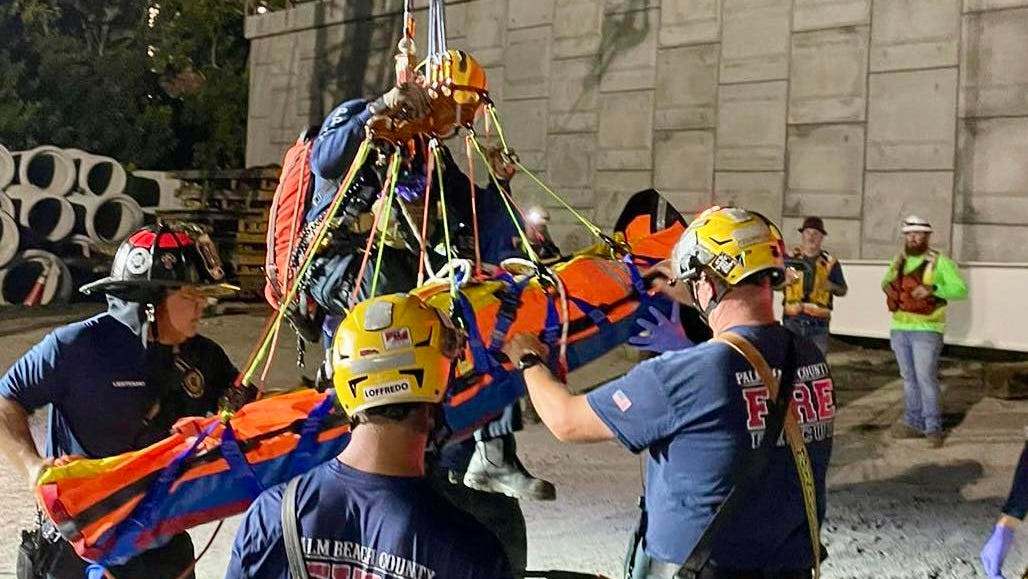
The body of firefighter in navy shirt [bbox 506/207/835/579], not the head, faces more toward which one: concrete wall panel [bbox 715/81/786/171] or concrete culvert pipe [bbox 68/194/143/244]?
the concrete culvert pipe

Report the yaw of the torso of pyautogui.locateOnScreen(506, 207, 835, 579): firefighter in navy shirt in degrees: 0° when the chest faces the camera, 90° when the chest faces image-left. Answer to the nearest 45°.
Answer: approximately 135°

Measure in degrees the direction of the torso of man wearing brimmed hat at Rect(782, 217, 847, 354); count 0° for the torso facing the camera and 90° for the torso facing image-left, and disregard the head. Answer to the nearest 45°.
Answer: approximately 0°

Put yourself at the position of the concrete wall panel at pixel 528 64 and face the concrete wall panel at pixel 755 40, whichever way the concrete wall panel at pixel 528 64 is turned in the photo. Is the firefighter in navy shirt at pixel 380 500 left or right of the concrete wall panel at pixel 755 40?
right

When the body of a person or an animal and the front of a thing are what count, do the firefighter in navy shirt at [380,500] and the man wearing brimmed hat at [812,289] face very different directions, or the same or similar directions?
very different directions

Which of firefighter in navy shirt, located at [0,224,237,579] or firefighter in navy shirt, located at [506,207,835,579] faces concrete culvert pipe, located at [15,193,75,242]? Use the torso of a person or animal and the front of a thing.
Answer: firefighter in navy shirt, located at [506,207,835,579]

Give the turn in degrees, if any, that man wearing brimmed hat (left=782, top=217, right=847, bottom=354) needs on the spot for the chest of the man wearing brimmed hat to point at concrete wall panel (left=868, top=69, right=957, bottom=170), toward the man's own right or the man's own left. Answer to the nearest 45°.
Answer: approximately 135° to the man's own left

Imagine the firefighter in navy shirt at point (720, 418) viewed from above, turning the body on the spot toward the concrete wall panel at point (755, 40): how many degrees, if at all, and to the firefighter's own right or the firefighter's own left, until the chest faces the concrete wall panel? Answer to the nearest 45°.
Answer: approximately 45° to the firefighter's own right

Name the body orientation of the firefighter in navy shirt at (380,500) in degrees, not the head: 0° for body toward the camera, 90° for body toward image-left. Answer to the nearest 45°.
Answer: approximately 180°

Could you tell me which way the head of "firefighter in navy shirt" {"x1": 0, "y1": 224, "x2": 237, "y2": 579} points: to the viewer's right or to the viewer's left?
to the viewer's right

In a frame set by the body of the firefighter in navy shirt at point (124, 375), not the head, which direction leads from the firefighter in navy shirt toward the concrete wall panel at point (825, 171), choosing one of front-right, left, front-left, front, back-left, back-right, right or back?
left

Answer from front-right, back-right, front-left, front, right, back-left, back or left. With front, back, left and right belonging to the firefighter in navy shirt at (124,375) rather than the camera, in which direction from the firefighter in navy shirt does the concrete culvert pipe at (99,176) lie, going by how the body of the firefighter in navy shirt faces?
back-left

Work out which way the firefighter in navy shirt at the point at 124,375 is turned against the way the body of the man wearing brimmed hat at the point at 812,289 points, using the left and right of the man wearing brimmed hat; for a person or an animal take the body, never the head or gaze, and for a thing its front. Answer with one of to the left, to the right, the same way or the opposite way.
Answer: to the left

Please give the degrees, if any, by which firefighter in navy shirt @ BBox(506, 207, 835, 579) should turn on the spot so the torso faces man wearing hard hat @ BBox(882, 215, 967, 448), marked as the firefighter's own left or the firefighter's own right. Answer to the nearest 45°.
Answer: approximately 45° to the firefighter's own right
